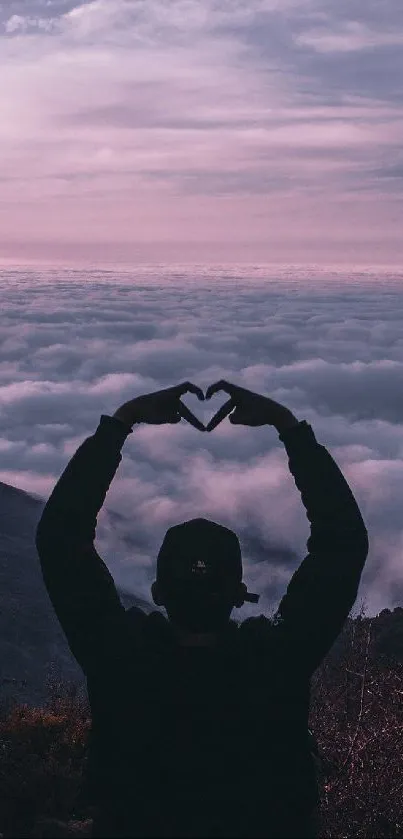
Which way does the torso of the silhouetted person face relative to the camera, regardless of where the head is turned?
away from the camera

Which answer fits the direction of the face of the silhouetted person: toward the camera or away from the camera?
away from the camera
